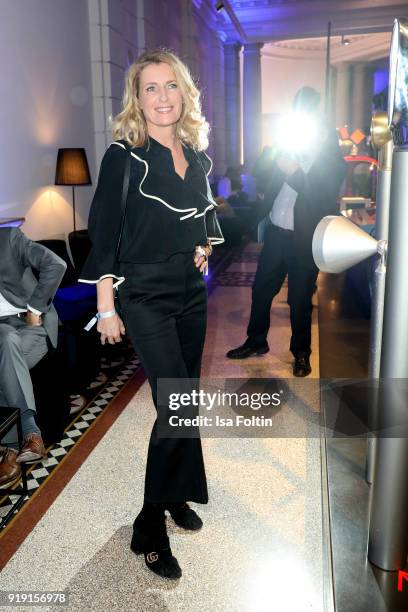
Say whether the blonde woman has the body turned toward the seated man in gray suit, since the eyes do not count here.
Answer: no

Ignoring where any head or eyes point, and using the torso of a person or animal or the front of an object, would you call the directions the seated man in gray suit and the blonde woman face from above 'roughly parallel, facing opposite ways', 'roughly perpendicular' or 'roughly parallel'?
roughly perpendicular

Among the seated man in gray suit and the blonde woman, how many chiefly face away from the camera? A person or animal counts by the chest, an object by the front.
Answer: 0

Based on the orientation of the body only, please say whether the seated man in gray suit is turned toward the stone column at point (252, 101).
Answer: no

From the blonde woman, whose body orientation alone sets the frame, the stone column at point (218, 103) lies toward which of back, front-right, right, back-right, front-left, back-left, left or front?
back-left

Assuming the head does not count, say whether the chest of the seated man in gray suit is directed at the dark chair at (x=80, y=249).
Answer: no

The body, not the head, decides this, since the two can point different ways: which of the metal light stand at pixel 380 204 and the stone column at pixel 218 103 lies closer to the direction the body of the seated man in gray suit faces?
the metal light stand

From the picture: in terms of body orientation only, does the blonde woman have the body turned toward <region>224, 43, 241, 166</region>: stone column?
no

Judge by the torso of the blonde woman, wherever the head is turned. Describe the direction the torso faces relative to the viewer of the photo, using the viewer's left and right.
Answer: facing the viewer and to the right of the viewer

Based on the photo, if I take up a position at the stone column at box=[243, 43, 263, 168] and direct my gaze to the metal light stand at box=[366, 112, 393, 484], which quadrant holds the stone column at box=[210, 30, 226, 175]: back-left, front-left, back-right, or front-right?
front-right

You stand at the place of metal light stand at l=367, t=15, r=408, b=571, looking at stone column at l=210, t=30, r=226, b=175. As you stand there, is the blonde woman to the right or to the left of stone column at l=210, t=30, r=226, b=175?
left

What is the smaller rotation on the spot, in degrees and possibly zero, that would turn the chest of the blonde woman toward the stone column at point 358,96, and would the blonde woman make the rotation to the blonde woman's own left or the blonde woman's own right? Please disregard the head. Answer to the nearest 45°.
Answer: approximately 135° to the blonde woman's own left

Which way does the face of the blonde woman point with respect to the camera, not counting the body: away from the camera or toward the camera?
toward the camera
